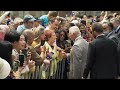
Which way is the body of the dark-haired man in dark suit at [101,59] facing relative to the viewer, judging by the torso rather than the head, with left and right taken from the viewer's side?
facing away from the viewer and to the left of the viewer

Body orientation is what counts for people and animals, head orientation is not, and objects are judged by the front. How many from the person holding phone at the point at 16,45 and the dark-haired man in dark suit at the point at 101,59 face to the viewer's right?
1

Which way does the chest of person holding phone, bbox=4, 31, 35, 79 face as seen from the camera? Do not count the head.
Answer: to the viewer's right

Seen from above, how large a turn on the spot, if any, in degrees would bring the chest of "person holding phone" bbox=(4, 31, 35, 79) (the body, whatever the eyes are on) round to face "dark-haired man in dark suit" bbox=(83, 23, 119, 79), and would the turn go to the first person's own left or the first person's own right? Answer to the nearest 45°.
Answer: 0° — they already face them

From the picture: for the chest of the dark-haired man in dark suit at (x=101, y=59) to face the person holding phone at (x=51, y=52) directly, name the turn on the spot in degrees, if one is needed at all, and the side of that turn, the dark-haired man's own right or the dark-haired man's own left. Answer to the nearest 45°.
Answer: approximately 45° to the dark-haired man's own left
